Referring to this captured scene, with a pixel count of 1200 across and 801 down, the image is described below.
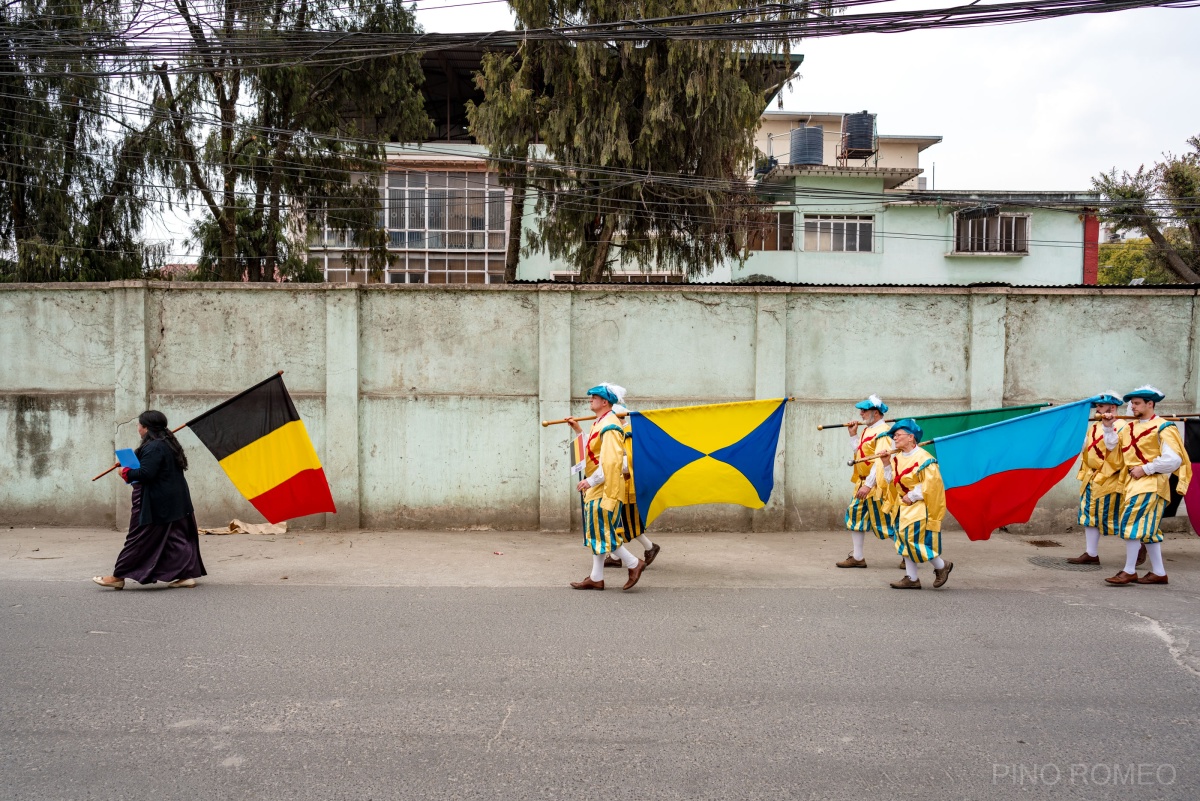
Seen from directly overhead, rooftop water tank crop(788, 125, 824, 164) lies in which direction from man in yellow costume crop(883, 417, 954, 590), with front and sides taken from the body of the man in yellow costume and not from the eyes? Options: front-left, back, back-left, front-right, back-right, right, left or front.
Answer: back-right

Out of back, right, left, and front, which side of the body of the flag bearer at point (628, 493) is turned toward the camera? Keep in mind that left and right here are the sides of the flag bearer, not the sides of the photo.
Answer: left

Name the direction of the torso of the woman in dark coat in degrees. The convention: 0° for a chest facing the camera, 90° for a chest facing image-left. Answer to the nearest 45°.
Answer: approximately 90°

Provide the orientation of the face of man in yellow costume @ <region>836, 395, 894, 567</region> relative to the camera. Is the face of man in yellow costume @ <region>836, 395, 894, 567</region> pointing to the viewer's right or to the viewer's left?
to the viewer's left

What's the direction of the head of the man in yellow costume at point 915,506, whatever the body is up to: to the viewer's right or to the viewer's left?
to the viewer's left

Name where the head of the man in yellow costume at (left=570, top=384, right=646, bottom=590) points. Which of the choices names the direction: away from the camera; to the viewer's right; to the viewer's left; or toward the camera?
to the viewer's left

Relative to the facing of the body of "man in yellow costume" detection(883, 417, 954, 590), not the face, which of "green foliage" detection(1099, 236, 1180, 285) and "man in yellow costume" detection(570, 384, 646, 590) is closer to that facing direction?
the man in yellow costume

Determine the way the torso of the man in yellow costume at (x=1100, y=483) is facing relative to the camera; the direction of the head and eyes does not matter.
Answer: to the viewer's left

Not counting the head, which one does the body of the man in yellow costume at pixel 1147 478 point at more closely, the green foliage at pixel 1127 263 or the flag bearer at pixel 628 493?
the flag bearer

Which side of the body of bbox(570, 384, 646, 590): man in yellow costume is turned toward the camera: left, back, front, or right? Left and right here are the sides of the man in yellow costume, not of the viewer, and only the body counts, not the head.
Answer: left

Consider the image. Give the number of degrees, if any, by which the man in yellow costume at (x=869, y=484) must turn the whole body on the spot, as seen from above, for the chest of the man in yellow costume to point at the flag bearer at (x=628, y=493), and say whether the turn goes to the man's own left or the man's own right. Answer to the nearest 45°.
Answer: approximately 45° to the man's own left

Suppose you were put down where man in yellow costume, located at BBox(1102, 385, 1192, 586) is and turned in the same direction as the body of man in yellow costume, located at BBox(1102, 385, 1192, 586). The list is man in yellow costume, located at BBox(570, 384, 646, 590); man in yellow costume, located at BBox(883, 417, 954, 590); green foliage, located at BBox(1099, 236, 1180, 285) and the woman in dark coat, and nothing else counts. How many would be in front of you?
3

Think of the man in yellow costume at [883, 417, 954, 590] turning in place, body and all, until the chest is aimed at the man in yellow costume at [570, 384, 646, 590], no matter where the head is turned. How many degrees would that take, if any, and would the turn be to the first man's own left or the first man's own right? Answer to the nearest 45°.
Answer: approximately 45° to the first man's own right

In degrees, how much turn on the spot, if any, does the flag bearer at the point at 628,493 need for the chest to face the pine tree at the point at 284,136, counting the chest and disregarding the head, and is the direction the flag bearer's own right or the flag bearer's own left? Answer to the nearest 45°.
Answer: approximately 45° to the flag bearer's own right
